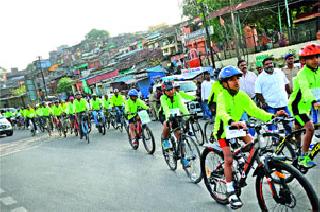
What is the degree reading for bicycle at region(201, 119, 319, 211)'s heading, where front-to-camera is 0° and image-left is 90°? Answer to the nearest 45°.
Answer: approximately 315°

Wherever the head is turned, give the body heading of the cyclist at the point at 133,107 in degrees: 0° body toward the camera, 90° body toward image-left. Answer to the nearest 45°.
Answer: approximately 315°

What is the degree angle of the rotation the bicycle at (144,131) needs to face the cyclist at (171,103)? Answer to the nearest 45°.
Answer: approximately 45° to its right

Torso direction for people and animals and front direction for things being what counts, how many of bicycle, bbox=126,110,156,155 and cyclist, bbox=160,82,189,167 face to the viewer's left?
0

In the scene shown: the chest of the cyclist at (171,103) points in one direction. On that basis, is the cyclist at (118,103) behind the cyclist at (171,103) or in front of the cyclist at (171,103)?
behind

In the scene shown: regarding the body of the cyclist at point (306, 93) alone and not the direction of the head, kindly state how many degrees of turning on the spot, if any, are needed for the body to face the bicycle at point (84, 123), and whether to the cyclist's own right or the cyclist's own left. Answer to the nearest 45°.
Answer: approximately 180°

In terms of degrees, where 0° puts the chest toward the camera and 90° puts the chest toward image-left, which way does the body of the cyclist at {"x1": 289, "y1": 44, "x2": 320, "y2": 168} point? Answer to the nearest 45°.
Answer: approximately 315°

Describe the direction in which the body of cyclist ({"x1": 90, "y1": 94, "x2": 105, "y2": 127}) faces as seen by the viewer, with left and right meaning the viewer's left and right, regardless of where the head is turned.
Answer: facing the viewer and to the right of the viewer

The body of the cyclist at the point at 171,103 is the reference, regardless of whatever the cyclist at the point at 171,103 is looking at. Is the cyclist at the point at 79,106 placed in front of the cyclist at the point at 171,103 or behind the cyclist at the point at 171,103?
behind

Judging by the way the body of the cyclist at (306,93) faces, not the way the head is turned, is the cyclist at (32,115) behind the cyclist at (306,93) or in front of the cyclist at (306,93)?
behind

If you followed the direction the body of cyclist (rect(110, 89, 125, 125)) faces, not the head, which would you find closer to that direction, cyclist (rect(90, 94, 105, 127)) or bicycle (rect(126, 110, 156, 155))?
the bicycle

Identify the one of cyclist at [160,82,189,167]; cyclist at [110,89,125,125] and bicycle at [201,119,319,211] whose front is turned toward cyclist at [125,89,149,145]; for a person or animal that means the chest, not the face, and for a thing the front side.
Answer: cyclist at [110,89,125,125]

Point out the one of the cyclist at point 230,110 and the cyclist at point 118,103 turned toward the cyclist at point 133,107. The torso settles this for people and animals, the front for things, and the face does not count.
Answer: the cyclist at point 118,103
